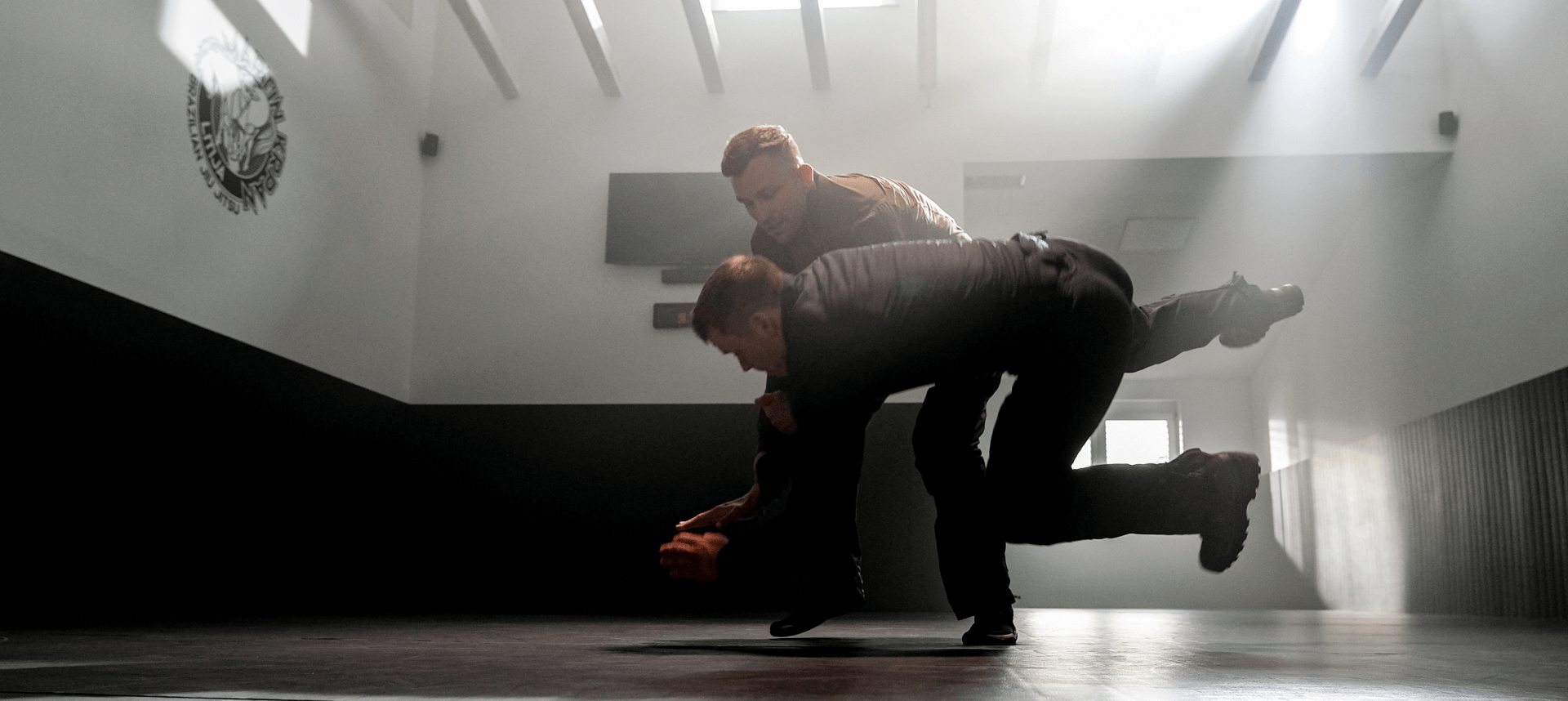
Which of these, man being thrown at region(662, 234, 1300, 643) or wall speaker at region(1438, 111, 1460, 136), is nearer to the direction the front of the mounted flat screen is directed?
the man being thrown

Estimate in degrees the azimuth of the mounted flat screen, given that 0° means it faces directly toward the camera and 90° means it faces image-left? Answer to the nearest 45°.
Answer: approximately 0°

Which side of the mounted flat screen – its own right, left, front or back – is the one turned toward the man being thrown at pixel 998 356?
front

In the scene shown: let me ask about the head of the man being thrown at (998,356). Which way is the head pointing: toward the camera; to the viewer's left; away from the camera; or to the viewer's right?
to the viewer's left

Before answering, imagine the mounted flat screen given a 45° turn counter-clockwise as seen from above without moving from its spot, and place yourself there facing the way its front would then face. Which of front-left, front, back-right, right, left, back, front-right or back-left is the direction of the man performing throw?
front-right

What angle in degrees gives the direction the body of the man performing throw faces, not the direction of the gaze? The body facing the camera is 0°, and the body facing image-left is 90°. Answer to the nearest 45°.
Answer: approximately 45°

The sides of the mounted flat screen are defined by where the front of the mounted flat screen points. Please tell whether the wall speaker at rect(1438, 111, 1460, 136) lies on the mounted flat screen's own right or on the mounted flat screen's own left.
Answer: on the mounted flat screen's own left

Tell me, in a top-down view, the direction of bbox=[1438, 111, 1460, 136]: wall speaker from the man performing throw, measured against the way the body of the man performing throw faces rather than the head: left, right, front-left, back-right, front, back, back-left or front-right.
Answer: back
